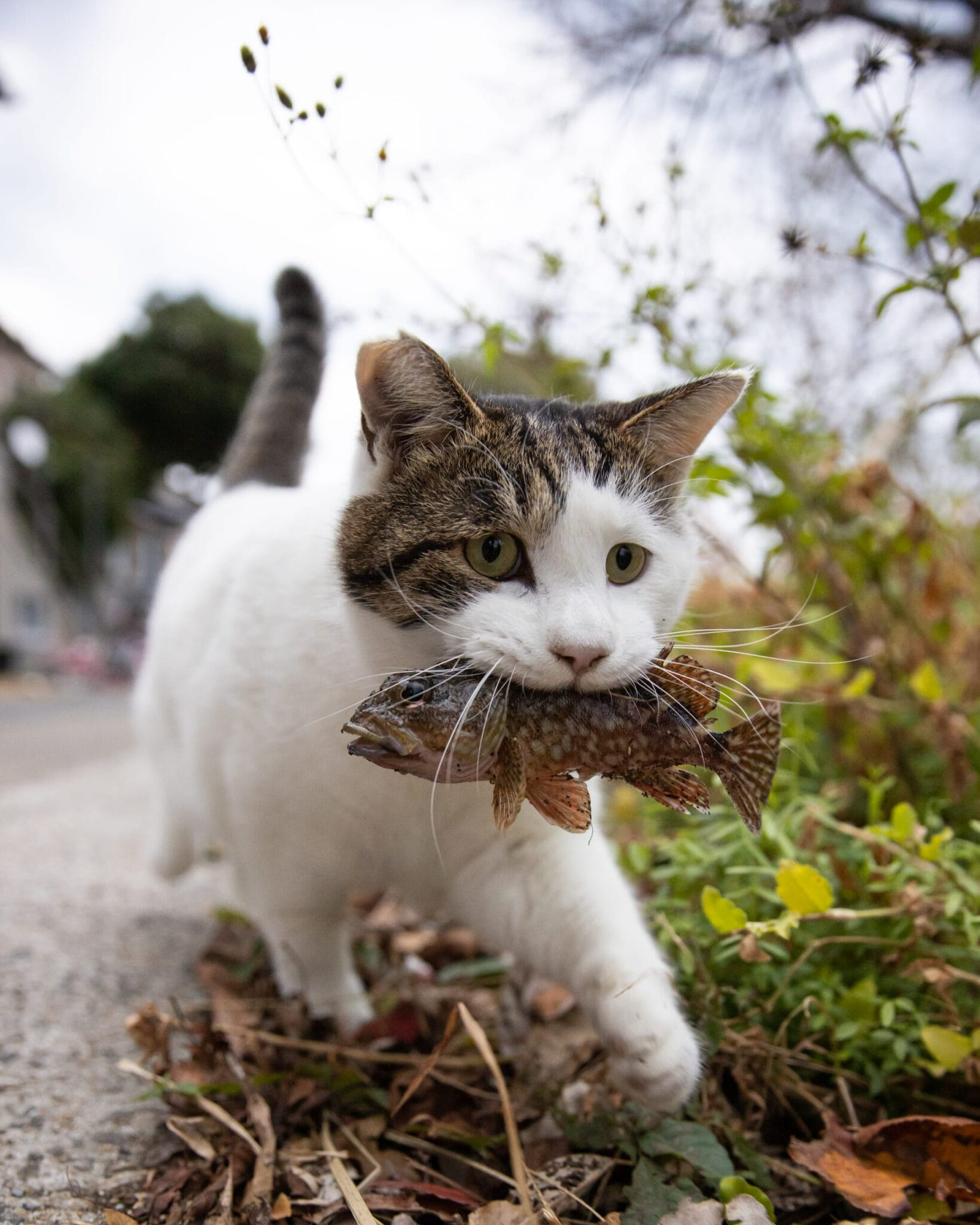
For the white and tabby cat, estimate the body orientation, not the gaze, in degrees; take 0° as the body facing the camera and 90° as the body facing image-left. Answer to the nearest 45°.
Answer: approximately 315°

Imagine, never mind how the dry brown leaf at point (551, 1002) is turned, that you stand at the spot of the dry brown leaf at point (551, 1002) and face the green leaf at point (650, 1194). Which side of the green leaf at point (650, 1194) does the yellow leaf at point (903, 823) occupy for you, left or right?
left

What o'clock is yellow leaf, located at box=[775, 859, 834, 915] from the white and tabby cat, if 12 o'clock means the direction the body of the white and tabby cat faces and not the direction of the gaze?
The yellow leaf is roughly at 11 o'clock from the white and tabby cat.

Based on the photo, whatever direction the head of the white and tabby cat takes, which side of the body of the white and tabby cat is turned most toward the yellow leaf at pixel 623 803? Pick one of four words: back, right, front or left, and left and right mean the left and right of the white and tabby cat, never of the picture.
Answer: left

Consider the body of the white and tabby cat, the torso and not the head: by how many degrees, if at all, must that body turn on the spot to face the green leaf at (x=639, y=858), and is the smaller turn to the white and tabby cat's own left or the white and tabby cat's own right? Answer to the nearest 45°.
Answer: approximately 90° to the white and tabby cat's own left

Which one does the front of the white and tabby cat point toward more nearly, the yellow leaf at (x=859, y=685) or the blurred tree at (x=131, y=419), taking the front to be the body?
the yellow leaf
